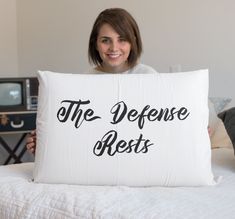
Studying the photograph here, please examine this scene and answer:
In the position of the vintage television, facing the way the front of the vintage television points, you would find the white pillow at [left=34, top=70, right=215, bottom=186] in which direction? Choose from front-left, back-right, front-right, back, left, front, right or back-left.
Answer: front

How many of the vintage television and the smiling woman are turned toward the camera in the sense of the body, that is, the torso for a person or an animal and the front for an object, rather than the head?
2

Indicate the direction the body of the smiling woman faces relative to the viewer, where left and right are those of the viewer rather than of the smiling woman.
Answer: facing the viewer
